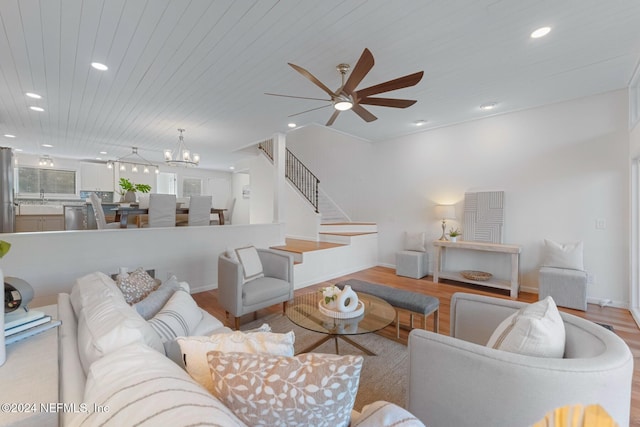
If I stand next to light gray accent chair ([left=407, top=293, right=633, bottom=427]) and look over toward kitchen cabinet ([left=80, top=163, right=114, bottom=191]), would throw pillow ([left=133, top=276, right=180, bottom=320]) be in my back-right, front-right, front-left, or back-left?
front-left

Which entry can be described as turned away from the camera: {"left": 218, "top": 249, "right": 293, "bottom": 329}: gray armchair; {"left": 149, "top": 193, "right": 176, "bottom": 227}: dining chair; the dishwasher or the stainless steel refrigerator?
the dining chair

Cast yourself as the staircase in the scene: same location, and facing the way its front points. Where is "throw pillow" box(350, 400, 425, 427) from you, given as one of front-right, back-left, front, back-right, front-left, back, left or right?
front-left

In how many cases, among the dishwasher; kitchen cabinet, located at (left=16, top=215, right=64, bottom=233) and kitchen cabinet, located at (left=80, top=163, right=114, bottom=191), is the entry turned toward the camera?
3

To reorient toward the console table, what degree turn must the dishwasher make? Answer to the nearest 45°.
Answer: approximately 45° to its left

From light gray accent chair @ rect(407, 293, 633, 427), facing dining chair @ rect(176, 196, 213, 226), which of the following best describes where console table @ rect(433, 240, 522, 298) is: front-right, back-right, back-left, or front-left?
front-right

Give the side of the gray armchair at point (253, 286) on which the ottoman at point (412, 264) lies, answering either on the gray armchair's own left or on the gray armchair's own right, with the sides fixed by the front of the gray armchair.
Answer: on the gray armchair's own left

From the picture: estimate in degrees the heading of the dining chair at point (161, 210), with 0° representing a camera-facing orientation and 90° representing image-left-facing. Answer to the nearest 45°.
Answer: approximately 180°

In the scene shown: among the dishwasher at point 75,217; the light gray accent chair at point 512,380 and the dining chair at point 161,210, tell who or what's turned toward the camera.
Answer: the dishwasher

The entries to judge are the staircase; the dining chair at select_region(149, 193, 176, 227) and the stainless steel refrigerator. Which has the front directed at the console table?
the stainless steel refrigerator

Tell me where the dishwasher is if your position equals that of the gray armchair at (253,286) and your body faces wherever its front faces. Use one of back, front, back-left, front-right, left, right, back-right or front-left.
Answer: back

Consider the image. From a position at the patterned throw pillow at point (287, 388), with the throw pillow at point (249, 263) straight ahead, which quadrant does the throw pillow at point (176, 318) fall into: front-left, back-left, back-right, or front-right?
front-left

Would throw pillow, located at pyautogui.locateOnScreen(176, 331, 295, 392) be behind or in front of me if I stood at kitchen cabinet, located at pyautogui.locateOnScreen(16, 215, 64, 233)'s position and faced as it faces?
in front

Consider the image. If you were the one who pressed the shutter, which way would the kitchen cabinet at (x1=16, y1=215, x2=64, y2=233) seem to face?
facing the viewer

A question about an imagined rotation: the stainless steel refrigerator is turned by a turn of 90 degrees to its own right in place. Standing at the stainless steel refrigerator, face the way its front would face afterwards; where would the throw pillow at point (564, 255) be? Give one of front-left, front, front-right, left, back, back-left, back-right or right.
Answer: left
